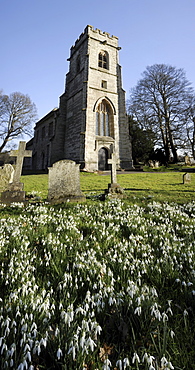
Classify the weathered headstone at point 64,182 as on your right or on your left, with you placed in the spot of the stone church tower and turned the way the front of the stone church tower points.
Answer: on your right

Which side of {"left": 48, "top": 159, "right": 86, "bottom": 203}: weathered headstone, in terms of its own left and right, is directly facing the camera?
front

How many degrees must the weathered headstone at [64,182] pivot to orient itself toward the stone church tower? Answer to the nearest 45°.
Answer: approximately 180°

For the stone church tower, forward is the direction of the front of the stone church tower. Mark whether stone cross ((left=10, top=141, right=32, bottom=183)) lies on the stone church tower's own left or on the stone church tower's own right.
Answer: on the stone church tower's own right

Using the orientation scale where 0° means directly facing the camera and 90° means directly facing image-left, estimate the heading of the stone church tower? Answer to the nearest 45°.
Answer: approximately 315°
